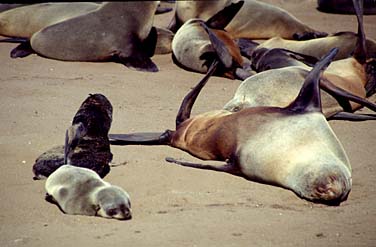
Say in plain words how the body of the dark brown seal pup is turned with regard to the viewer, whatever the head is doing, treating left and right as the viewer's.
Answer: facing to the right of the viewer

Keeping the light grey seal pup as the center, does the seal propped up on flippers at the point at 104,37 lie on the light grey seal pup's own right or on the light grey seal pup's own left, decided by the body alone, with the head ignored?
on the light grey seal pup's own left

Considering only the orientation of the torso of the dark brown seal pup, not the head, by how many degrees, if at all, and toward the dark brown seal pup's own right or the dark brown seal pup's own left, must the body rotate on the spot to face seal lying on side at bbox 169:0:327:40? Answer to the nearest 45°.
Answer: approximately 45° to the dark brown seal pup's own left

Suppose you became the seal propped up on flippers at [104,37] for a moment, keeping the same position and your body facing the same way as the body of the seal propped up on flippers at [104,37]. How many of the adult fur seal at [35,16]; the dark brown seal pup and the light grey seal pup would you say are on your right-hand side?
2

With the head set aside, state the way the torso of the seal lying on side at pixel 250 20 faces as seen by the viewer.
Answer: to the viewer's left

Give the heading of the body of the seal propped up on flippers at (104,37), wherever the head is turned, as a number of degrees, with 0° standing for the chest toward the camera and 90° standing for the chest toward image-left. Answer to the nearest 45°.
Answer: approximately 270°

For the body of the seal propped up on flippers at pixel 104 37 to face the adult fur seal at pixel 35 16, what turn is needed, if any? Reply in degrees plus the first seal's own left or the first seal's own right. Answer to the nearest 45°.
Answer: approximately 135° to the first seal's own left
